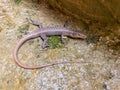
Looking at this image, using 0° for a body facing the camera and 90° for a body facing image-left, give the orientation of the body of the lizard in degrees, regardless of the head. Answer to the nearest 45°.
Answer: approximately 270°
